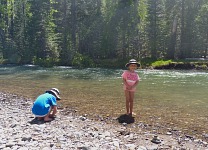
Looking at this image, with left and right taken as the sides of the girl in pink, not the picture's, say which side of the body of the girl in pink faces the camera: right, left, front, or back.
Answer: front

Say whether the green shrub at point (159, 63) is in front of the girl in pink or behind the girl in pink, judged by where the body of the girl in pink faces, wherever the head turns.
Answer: behind

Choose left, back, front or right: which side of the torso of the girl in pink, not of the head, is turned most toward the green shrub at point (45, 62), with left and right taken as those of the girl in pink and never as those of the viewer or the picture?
back

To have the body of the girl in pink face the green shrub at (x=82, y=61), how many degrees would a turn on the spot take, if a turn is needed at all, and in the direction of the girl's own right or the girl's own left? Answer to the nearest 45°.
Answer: approximately 180°

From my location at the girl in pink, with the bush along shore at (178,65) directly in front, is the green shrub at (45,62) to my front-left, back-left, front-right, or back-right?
front-left

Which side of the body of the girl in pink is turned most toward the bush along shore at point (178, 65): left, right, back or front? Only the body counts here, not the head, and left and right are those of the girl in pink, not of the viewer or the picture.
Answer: back

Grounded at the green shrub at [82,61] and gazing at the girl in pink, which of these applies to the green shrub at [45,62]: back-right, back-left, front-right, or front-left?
back-right
